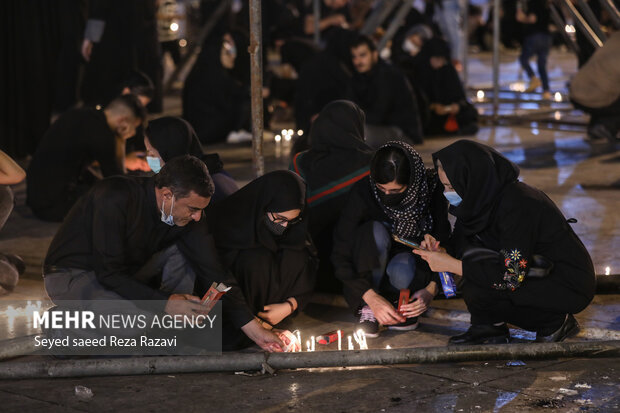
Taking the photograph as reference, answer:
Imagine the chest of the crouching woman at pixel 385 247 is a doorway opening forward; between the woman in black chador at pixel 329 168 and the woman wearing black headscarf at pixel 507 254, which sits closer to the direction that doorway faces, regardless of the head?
the woman wearing black headscarf

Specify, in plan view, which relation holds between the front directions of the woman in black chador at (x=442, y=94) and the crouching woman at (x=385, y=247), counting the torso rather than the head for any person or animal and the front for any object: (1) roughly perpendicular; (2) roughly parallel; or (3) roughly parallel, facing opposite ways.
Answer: roughly parallel

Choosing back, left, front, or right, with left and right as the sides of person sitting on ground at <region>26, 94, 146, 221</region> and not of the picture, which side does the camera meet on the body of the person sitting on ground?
right

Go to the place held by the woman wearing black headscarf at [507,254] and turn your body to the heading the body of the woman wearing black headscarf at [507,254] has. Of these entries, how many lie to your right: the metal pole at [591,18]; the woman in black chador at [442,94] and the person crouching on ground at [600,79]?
3

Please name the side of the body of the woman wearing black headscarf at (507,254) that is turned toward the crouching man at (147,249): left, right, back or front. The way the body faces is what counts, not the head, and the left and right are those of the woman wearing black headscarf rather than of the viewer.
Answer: front

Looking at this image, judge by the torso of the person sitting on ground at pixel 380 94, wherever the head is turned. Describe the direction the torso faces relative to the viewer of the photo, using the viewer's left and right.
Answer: facing the viewer and to the left of the viewer

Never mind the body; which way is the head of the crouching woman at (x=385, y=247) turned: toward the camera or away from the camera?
toward the camera

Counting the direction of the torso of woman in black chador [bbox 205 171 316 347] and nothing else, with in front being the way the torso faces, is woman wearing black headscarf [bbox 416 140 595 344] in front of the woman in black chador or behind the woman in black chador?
in front

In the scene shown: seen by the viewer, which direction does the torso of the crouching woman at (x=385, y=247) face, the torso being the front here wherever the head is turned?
toward the camera

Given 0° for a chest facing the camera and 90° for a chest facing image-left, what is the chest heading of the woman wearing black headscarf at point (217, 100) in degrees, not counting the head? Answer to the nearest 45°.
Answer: approximately 270°

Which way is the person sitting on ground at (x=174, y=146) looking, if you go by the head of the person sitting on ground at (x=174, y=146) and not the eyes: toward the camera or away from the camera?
toward the camera

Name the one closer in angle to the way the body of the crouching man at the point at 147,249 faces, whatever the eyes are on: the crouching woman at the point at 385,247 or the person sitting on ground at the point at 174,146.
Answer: the crouching woman

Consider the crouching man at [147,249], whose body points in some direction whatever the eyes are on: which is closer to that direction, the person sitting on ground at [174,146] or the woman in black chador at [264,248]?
the woman in black chador

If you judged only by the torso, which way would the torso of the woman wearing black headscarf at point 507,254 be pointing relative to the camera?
to the viewer's left

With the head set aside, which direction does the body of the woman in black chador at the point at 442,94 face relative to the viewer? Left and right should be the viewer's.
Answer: facing the viewer
